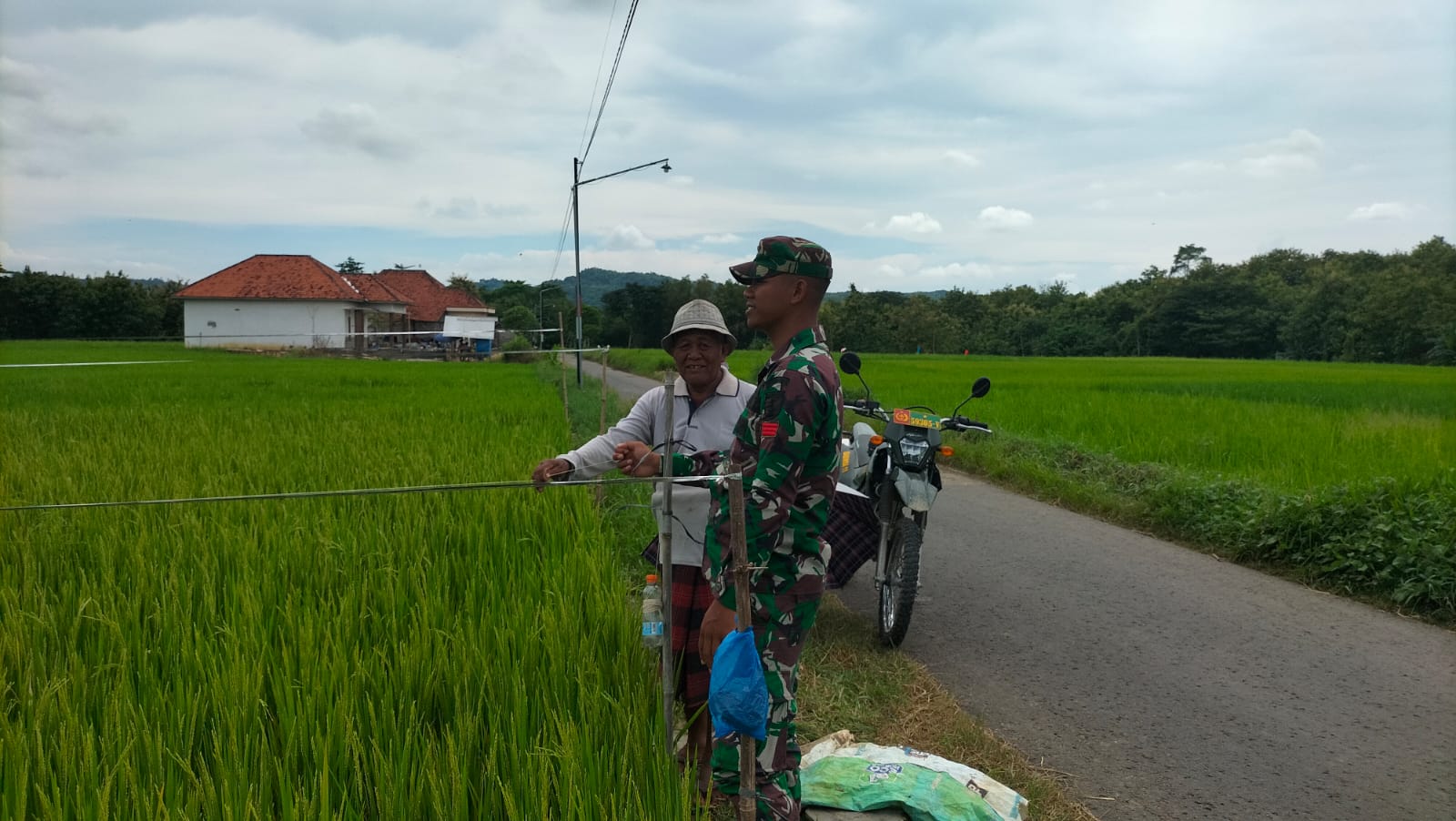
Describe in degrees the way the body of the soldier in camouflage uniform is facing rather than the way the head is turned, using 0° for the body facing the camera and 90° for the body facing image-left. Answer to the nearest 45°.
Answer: approximately 90°

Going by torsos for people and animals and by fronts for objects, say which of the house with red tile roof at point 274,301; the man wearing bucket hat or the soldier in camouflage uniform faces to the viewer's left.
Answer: the soldier in camouflage uniform

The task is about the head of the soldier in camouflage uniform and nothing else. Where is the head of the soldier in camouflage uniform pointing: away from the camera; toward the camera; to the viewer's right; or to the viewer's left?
to the viewer's left

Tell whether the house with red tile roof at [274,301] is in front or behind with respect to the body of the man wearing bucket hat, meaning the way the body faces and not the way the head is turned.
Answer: behind

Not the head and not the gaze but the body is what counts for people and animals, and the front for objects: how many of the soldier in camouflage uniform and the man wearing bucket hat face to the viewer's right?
0

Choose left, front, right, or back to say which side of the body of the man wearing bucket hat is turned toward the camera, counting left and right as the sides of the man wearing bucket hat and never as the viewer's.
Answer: front

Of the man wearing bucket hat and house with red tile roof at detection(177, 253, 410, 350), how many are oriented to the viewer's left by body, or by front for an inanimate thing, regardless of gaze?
0

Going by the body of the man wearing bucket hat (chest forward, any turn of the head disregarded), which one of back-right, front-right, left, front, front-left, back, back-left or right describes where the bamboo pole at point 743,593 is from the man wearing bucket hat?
front
